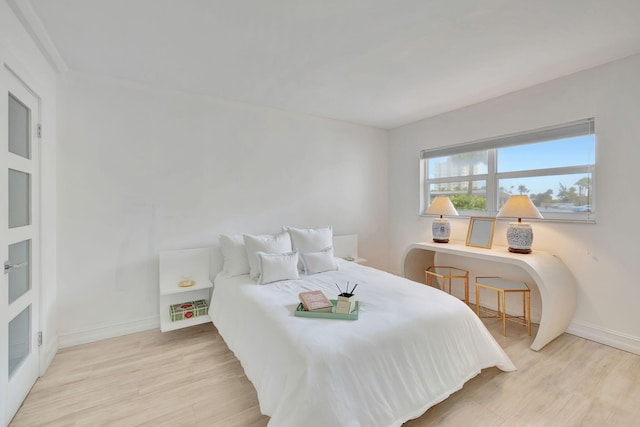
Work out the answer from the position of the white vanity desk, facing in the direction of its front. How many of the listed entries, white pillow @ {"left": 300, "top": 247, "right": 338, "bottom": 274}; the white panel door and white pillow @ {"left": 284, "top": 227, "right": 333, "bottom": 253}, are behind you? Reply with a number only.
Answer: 0

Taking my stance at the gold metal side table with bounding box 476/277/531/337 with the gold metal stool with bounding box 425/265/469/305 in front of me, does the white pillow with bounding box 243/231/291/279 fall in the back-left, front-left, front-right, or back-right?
front-left

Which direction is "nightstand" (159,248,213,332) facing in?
toward the camera

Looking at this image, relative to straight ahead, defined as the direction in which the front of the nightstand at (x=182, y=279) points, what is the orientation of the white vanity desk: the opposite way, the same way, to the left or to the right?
to the right

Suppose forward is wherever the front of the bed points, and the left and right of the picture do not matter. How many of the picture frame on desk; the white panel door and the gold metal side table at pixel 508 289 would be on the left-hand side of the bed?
2

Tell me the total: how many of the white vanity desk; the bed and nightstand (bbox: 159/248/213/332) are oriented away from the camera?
0

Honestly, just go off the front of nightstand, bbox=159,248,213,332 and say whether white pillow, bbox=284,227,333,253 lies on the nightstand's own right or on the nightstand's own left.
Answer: on the nightstand's own left

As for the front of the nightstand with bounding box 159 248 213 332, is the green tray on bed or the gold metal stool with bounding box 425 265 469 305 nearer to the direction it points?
the green tray on bed

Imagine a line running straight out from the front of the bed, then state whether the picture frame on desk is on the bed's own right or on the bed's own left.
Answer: on the bed's own left

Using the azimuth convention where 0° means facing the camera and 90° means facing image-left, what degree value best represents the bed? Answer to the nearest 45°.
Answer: approximately 315°

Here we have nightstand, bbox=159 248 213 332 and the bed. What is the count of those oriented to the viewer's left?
0

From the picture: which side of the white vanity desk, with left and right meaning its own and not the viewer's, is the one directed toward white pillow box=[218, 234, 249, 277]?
front

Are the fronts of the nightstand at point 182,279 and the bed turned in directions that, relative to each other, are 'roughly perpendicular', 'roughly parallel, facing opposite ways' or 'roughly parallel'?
roughly parallel

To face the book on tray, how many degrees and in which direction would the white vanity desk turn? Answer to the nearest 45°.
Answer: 0° — it already faces it

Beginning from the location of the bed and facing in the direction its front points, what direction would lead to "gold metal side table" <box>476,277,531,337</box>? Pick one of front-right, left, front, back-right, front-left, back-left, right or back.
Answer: left
